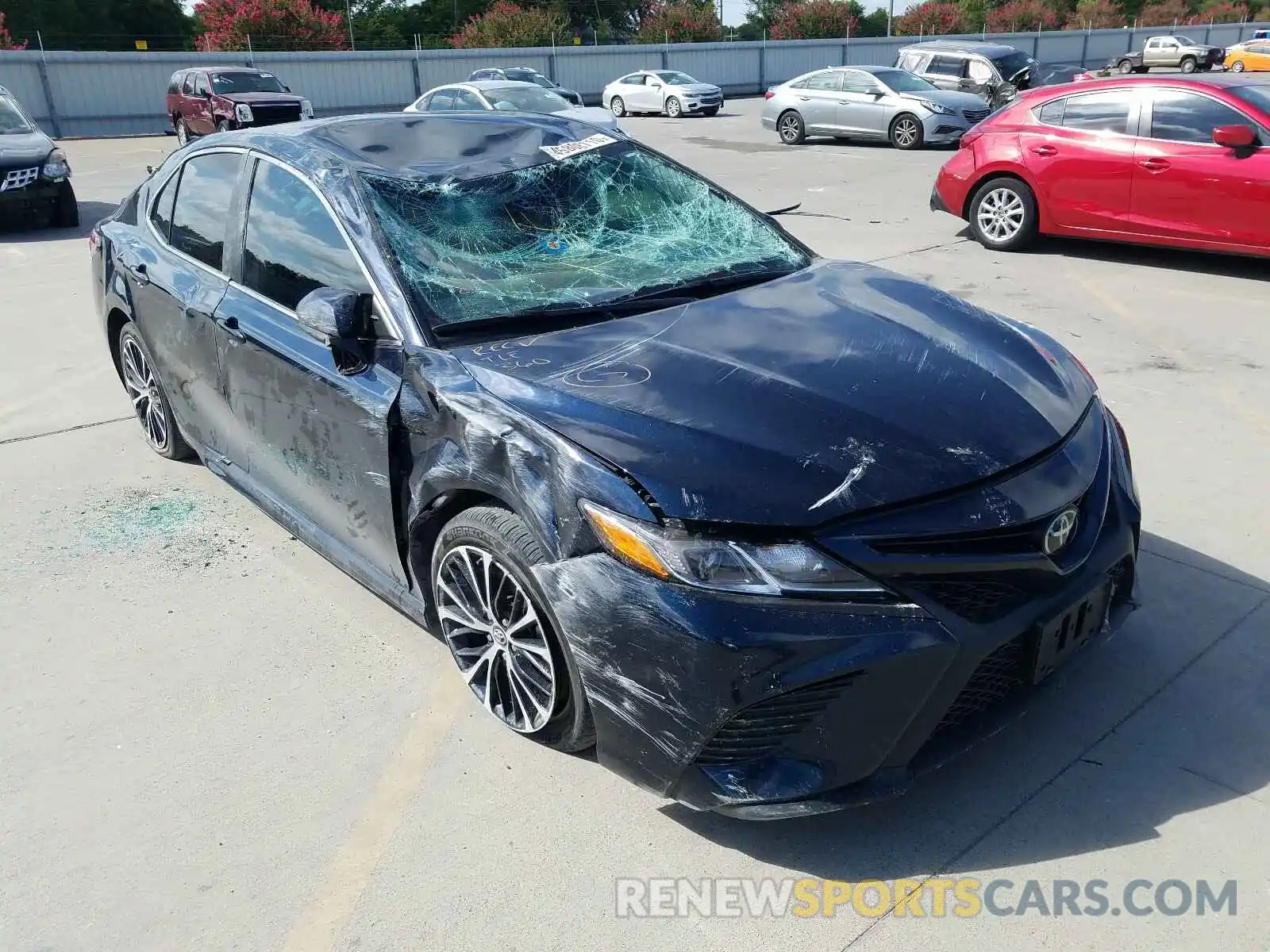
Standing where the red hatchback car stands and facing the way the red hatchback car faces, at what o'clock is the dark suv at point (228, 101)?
The dark suv is roughly at 7 o'clock from the red hatchback car.

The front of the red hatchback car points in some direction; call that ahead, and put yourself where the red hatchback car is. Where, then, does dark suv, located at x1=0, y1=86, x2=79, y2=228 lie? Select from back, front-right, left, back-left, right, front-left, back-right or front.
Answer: back

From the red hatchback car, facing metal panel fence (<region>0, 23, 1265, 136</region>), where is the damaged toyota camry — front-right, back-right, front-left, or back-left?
back-left

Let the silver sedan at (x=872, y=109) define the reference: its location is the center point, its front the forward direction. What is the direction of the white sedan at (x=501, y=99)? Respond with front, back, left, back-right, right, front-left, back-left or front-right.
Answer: back-right

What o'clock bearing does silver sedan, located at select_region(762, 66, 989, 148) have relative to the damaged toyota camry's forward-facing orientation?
The silver sedan is roughly at 8 o'clock from the damaged toyota camry.

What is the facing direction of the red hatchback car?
to the viewer's right

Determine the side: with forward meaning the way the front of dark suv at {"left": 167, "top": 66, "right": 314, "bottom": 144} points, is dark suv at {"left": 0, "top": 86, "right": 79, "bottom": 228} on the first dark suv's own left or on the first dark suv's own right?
on the first dark suv's own right
